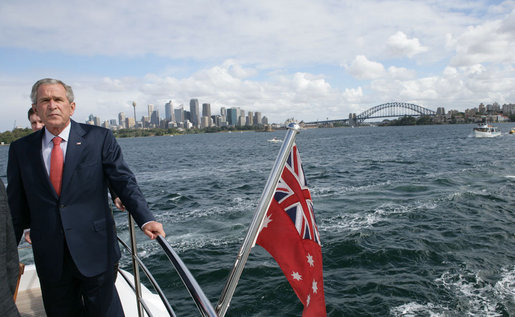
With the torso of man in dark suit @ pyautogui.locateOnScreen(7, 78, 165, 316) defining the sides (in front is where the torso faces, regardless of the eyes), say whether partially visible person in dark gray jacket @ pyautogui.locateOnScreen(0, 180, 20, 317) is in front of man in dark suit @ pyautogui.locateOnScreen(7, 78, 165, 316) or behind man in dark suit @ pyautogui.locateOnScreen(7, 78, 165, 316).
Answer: in front

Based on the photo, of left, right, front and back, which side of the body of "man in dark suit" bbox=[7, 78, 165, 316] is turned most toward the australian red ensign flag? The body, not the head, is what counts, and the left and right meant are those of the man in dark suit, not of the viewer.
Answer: left

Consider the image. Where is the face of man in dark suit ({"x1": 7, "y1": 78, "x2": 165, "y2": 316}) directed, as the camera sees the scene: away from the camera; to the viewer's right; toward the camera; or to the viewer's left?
toward the camera

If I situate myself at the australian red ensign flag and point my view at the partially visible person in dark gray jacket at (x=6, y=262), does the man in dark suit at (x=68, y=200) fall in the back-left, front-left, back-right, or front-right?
front-right
